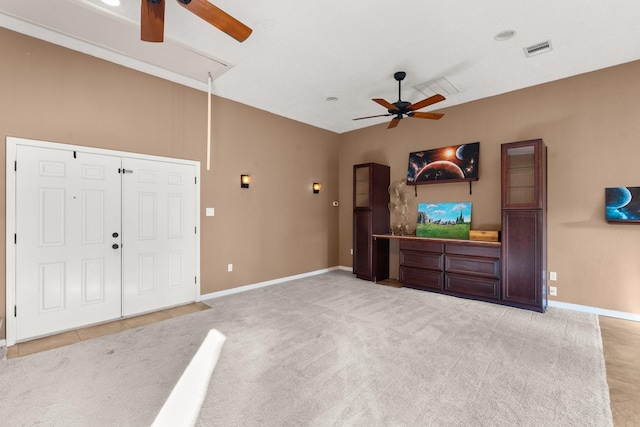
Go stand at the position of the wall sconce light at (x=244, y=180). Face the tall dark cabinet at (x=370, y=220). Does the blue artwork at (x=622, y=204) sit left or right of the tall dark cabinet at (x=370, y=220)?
right

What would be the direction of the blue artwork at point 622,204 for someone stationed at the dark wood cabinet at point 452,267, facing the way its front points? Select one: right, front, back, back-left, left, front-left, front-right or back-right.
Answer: back-left

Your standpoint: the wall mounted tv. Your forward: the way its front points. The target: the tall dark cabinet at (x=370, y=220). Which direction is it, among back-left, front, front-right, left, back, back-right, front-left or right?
front-right

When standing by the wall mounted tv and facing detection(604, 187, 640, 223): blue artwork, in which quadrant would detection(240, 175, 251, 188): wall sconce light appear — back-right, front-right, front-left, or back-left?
back-right

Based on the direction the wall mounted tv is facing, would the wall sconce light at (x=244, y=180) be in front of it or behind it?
in front

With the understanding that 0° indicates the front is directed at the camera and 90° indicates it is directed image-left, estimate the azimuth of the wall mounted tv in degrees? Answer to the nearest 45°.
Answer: approximately 45°

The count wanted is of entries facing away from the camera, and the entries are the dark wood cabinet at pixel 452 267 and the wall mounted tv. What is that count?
0

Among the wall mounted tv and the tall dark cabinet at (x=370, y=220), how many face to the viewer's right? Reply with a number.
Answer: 0

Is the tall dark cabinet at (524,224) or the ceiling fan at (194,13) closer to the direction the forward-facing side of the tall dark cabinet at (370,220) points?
the ceiling fan
